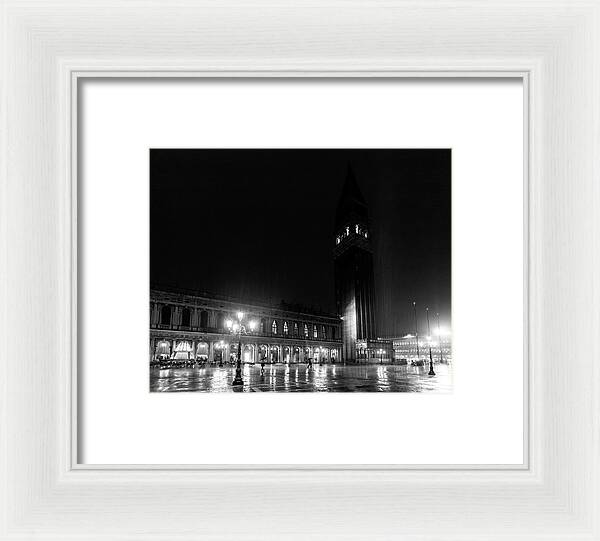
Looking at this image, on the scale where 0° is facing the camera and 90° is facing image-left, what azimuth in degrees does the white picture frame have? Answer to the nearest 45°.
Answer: approximately 0°

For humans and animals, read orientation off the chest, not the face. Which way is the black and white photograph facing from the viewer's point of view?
toward the camera
